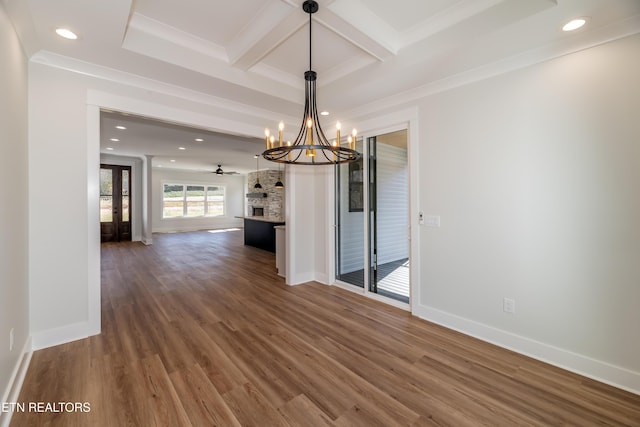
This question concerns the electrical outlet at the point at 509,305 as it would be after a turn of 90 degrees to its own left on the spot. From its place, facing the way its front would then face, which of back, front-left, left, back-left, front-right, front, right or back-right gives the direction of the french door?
back

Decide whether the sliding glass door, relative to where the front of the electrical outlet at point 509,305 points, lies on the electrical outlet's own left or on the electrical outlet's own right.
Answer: on the electrical outlet's own right

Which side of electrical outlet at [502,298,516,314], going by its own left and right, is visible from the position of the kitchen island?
right

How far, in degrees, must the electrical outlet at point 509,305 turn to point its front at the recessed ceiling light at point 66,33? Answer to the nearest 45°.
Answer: approximately 45° to its right

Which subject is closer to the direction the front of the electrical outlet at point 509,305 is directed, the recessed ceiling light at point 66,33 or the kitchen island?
the recessed ceiling light
